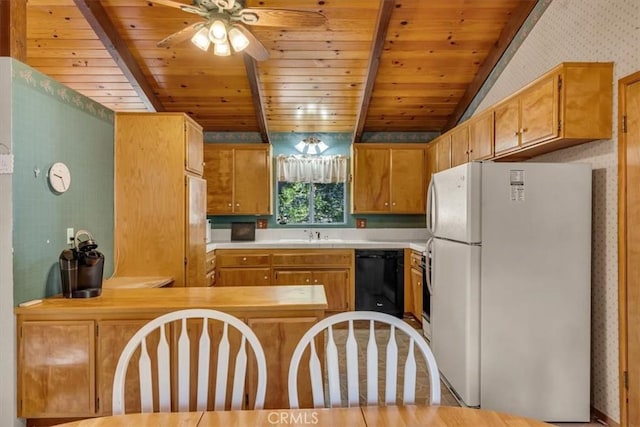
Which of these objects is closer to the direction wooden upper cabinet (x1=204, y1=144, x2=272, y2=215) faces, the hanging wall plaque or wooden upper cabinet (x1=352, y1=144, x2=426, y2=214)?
the hanging wall plaque

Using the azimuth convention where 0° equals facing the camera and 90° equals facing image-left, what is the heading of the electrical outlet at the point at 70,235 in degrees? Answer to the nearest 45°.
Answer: approximately 315°

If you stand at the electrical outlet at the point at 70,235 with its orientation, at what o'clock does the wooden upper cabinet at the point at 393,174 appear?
The wooden upper cabinet is roughly at 10 o'clock from the electrical outlet.

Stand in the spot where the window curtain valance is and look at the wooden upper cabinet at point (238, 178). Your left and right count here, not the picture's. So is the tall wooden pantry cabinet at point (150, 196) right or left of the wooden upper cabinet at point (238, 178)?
left

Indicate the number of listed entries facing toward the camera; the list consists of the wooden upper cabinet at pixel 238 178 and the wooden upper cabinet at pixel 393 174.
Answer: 2

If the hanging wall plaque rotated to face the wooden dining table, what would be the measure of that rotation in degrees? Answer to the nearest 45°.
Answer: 0° — it already faces it

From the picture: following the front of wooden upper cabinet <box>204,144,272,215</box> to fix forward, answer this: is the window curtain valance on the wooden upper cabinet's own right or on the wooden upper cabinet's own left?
on the wooden upper cabinet's own left
